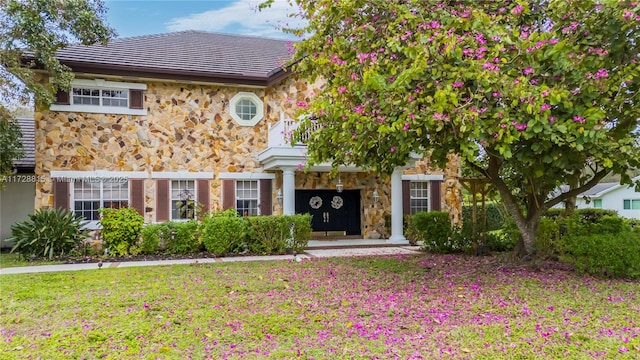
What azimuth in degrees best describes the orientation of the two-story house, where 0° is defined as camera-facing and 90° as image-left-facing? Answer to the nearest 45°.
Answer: approximately 0°

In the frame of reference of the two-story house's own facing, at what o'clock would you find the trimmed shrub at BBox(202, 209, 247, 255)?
The trimmed shrub is roughly at 11 o'clock from the two-story house.

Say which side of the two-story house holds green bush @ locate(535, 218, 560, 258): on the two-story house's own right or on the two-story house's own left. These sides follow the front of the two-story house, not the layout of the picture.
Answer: on the two-story house's own left

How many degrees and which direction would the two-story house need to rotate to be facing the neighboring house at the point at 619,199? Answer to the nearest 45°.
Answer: approximately 135° to its left

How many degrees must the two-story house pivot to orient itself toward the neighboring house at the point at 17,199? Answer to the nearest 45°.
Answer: approximately 90° to its right

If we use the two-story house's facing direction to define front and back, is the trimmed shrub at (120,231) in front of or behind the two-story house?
in front

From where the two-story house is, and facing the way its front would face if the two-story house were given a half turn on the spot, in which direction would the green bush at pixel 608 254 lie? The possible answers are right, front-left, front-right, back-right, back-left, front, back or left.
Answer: back-right

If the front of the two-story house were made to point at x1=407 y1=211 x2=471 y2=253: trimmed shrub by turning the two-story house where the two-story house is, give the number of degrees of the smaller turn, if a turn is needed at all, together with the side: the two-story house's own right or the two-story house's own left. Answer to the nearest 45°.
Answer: approximately 90° to the two-story house's own left

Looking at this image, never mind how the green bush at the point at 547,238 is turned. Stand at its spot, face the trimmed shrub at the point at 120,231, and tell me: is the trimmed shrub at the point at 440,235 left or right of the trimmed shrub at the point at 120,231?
right
